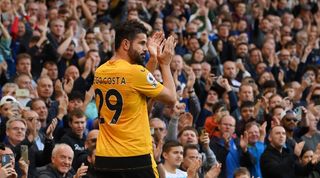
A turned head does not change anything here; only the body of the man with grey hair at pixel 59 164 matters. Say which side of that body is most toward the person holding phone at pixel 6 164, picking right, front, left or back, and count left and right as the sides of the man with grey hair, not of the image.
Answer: right

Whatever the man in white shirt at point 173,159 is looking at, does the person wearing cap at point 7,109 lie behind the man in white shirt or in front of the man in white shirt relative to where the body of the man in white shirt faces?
behind

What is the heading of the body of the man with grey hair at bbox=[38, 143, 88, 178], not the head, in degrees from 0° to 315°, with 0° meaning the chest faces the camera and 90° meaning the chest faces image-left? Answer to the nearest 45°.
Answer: approximately 315°

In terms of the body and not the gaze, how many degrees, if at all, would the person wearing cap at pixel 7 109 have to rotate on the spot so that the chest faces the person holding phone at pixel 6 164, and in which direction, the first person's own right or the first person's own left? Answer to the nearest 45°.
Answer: approximately 45° to the first person's own right

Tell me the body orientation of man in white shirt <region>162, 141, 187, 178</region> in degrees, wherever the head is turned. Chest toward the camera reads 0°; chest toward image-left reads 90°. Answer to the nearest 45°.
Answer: approximately 315°

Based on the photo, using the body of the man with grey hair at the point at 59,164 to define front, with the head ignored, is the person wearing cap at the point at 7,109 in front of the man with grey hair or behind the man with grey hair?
behind
